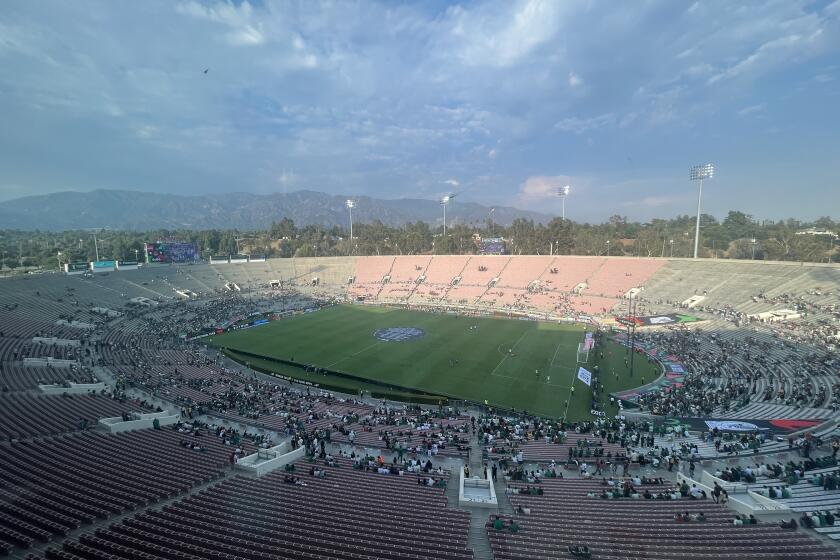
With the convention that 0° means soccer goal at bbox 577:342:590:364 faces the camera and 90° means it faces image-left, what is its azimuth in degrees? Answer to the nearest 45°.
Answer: approximately 90°
